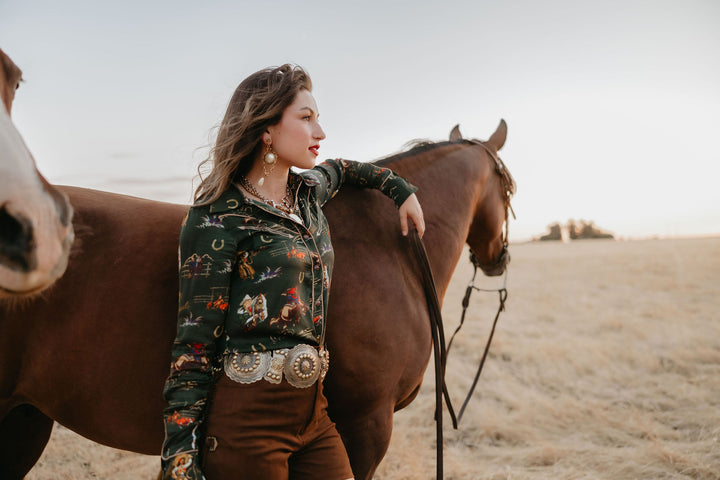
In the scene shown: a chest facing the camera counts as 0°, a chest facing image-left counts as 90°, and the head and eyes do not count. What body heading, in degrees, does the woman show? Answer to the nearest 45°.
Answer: approximately 315°

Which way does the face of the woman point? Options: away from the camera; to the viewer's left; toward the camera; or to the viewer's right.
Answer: to the viewer's right

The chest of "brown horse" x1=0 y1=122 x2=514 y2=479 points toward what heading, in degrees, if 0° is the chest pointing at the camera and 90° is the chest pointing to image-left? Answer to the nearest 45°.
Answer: approximately 270°
